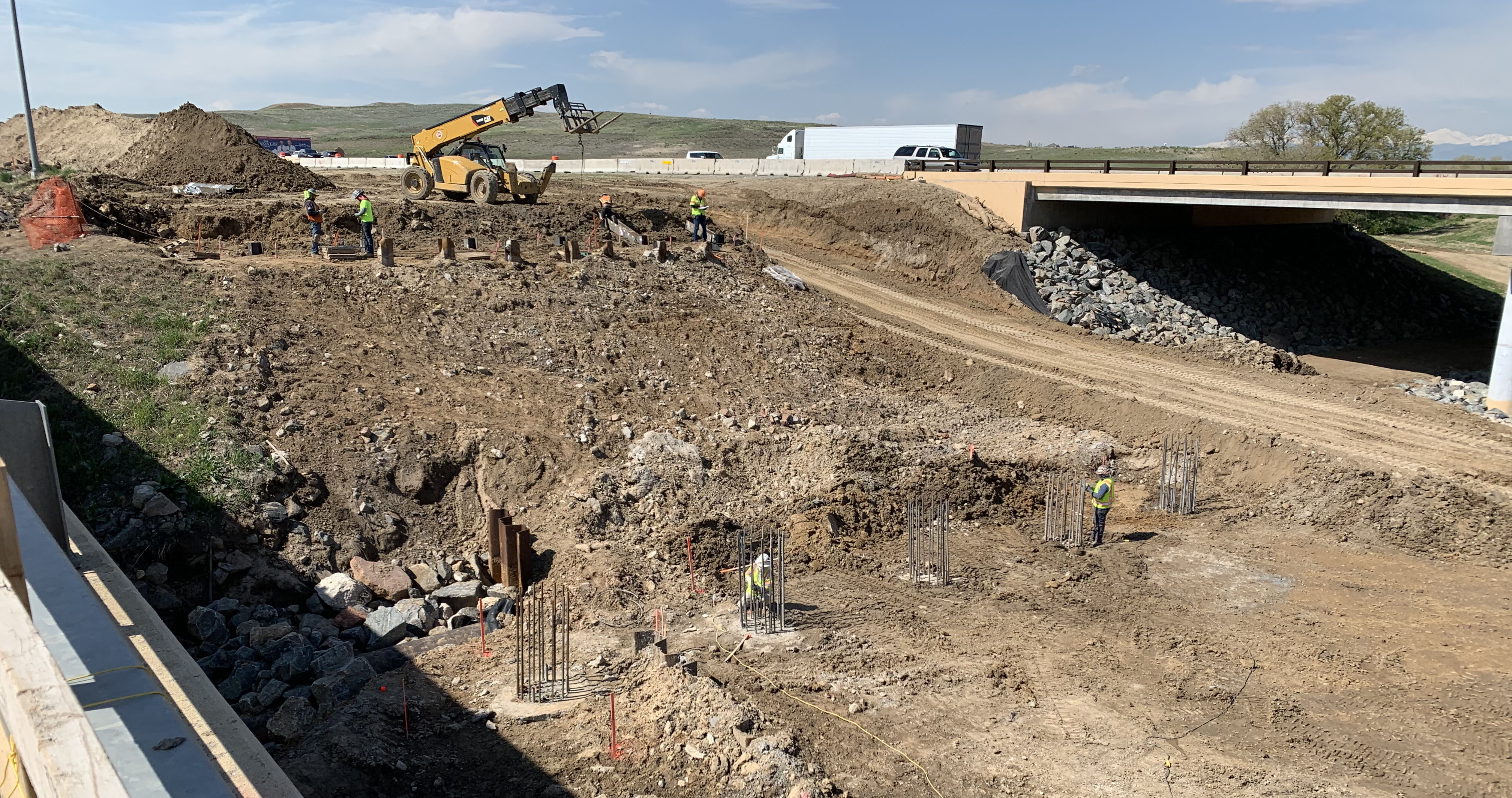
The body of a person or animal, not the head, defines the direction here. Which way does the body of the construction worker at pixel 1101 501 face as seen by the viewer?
to the viewer's left

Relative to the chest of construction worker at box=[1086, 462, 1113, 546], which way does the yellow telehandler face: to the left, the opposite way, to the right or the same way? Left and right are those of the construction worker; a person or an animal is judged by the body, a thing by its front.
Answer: the opposite way

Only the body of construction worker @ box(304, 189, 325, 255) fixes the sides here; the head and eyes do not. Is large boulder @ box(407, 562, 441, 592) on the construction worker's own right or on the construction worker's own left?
on the construction worker's own right

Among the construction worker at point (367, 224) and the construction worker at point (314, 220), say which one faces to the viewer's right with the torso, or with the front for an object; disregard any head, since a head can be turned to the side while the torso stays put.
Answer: the construction worker at point (314, 220)

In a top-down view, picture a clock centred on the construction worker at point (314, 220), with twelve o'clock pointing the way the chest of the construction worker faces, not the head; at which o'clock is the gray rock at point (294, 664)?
The gray rock is roughly at 3 o'clock from the construction worker.

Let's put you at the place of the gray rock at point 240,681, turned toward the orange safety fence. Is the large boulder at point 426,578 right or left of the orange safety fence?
right

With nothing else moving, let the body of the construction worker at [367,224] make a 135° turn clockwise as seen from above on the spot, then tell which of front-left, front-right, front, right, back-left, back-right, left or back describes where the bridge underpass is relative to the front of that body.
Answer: front-right

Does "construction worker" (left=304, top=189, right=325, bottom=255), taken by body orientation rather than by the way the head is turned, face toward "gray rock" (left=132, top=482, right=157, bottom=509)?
no

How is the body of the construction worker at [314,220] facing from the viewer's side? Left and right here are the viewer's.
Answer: facing to the right of the viewer

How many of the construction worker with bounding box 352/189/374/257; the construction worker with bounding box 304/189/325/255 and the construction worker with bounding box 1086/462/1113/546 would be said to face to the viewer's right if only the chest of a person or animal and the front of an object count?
1

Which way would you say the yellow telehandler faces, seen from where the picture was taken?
facing the viewer and to the right of the viewer

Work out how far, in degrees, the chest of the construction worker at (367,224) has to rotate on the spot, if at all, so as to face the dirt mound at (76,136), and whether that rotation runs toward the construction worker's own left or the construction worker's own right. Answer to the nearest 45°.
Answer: approximately 45° to the construction worker's own right

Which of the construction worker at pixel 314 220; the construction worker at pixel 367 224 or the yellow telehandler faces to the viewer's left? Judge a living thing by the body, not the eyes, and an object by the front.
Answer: the construction worker at pixel 367 224

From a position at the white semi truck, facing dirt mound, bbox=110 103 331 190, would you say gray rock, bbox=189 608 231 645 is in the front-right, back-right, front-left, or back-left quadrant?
front-left

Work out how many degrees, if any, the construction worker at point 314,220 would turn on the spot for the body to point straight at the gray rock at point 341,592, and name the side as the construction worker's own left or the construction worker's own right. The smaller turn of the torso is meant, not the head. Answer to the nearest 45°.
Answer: approximately 90° to the construction worker's own right

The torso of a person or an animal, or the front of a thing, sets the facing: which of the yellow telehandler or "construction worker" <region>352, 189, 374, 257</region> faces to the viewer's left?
the construction worker
